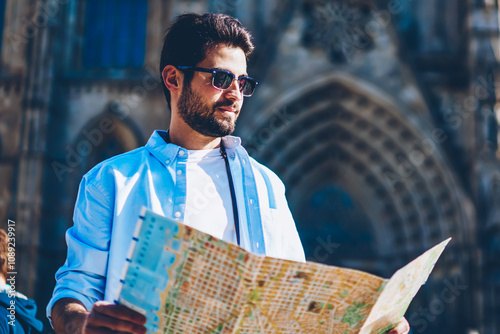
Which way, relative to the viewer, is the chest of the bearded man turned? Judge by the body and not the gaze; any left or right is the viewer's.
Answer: facing the viewer and to the right of the viewer

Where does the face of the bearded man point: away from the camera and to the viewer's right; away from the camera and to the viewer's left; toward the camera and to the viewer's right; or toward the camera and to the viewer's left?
toward the camera and to the viewer's right
